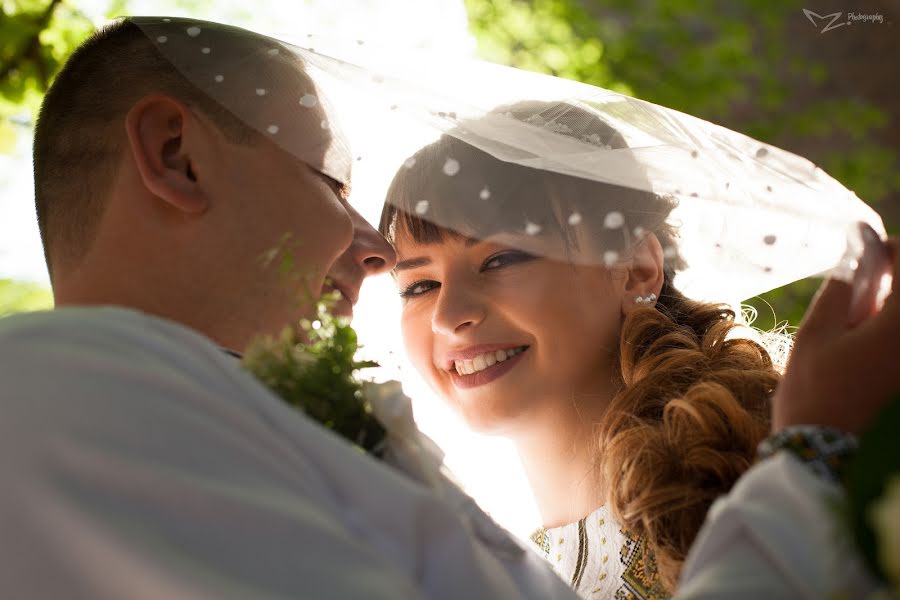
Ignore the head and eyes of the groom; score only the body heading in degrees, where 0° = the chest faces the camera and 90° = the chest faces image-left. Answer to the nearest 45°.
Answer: approximately 225°

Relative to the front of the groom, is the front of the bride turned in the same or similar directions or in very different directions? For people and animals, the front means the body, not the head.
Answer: very different directions

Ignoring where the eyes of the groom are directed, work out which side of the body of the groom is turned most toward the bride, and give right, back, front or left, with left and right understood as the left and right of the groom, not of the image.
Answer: front

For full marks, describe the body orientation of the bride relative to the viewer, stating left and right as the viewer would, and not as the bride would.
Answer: facing the viewer and to the left of the viewer
